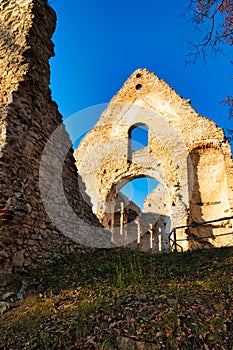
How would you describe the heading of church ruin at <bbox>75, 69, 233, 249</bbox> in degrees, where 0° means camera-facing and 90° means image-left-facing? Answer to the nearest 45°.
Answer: approximately 0°

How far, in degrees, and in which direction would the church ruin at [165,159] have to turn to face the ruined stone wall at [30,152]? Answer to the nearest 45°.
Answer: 0° — it already faces it
